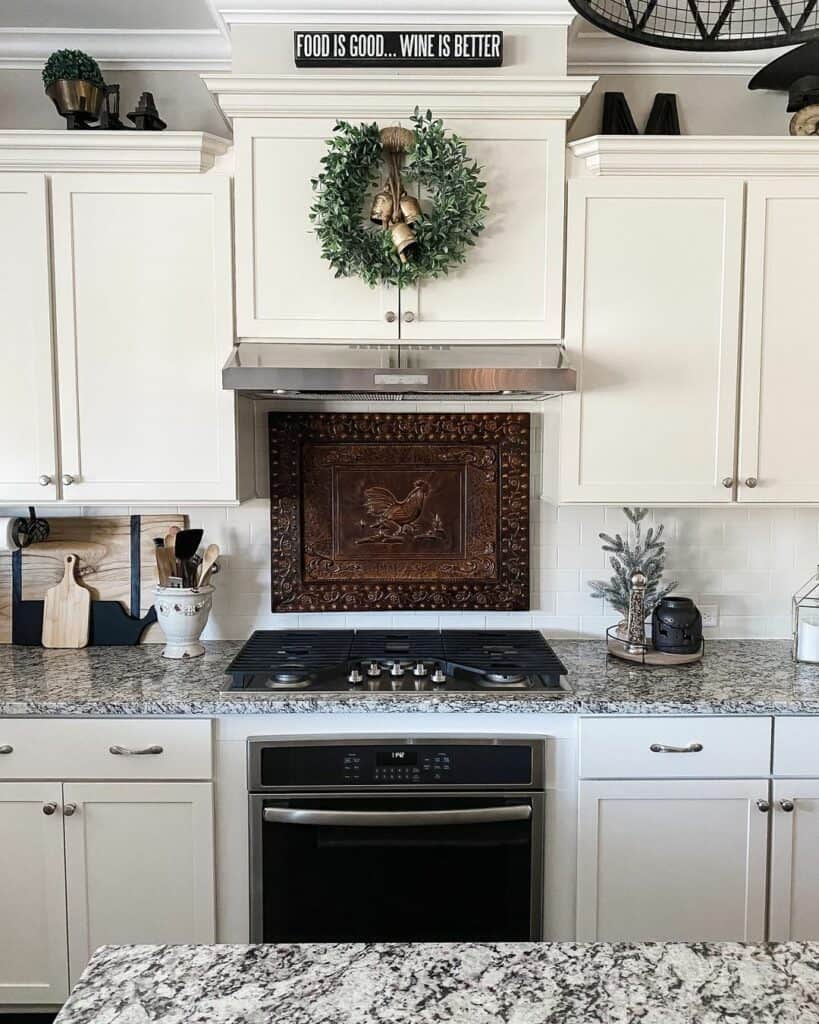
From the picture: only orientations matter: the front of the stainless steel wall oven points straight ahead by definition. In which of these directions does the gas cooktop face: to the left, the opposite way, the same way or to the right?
the same way

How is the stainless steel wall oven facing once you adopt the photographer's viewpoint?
facing the viewer

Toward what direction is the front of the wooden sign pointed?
toward the camera

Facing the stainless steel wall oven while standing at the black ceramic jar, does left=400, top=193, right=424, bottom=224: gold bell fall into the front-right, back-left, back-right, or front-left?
front-right

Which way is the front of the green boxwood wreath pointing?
toward the camera

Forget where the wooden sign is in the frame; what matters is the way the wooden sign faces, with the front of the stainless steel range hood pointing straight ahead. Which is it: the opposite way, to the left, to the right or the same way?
the same way

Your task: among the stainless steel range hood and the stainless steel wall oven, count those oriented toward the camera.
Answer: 2

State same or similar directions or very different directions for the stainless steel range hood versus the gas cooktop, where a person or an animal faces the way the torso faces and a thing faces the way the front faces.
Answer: same or similar directions
